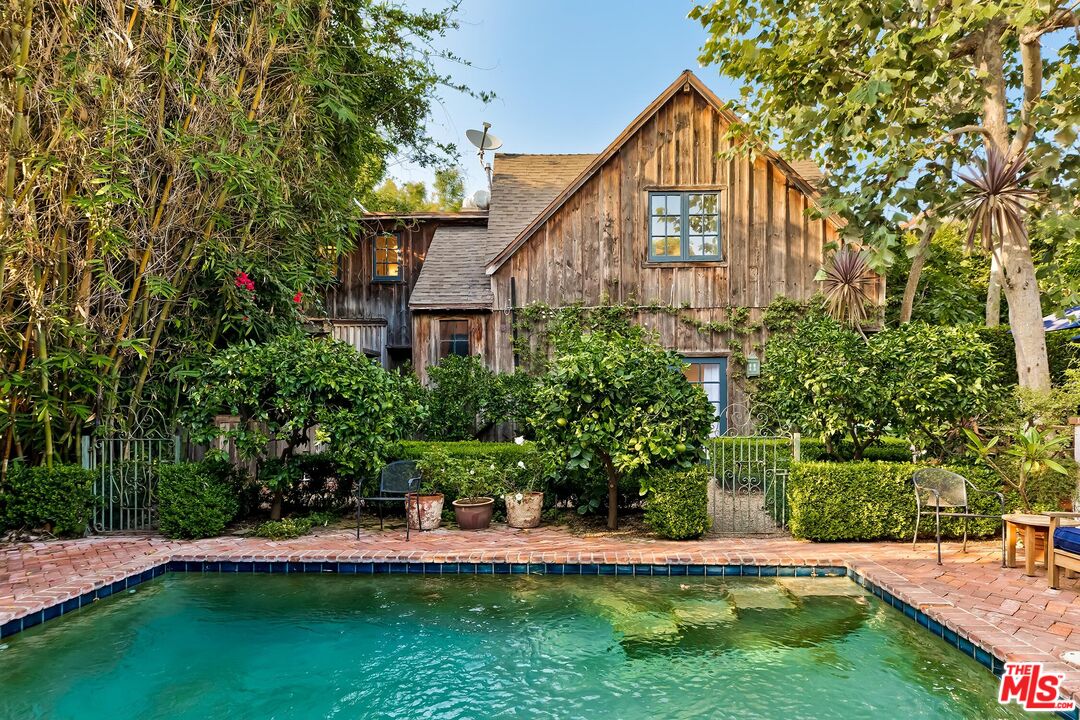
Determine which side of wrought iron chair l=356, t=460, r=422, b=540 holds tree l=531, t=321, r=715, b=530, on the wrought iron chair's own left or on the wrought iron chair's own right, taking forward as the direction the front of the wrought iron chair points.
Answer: on the wrought iron chair's own left

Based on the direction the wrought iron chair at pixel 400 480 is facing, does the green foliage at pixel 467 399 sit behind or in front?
behind

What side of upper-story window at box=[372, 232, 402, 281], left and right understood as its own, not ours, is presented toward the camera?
front

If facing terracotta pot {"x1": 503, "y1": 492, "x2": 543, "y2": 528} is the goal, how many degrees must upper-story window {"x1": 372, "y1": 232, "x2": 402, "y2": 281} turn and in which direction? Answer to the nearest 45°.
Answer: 0° — it already faces it

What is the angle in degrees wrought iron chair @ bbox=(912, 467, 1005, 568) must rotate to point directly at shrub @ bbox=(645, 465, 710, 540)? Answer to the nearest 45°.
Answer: approximately 135° to its right

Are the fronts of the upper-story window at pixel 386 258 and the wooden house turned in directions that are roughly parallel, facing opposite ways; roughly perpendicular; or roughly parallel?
roughly parallel

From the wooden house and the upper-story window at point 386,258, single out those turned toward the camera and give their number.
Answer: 2

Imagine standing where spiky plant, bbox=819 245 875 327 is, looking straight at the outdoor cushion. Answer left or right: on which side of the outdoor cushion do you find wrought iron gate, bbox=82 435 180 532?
right
